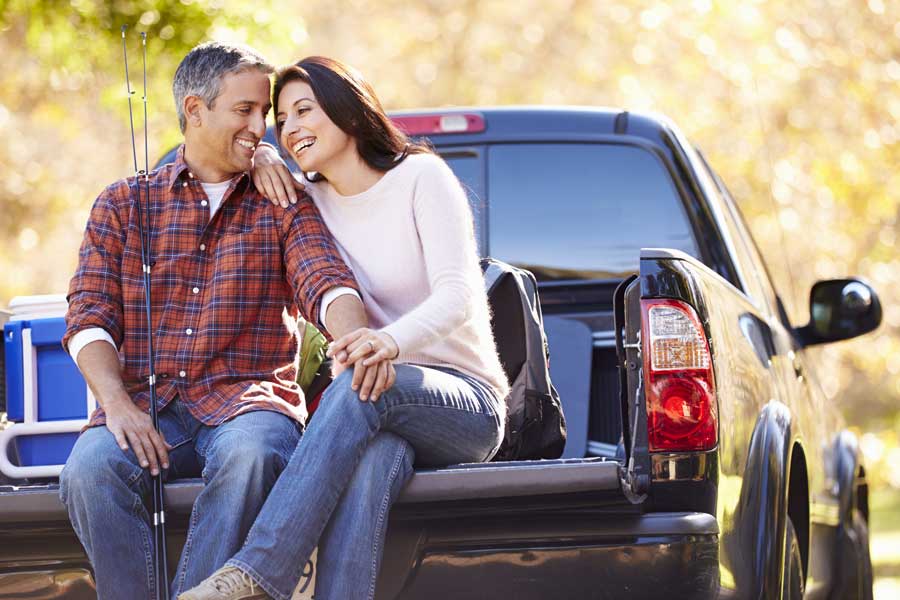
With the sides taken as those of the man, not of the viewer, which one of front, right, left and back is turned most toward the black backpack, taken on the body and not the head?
left

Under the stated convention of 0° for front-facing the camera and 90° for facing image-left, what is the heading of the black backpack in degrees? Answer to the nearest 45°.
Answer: approximately 270°

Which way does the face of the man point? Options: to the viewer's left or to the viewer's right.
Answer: to the viewer's right

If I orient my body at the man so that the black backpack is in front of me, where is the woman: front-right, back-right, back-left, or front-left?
front-right

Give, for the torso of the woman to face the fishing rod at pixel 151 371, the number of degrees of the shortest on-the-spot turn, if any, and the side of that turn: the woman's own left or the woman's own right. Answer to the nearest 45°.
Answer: approximately 45° to the woman's own right

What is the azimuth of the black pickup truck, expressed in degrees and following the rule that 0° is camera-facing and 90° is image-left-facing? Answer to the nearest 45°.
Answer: approximately 225°

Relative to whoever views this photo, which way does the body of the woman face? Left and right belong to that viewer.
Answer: facing the viewer and to the left of the viewer

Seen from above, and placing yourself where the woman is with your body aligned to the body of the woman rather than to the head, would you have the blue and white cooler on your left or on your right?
on your right
